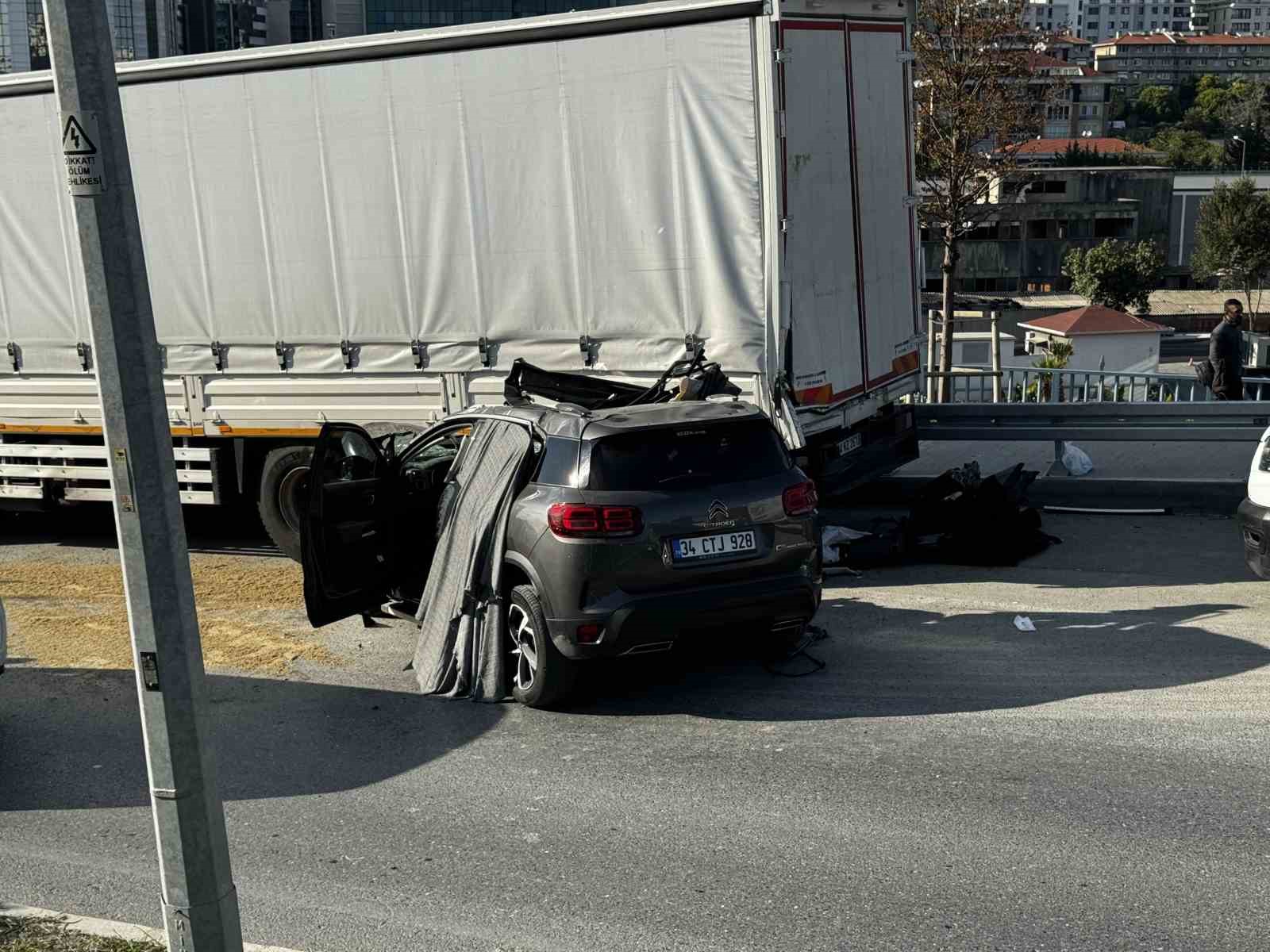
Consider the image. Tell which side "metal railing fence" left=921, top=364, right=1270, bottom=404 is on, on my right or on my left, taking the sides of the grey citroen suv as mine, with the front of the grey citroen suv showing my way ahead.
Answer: on my right

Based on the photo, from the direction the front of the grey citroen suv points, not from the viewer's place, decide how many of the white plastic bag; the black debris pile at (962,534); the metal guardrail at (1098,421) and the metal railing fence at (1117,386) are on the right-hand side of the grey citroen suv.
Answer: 4

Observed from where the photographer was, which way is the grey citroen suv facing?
facing away from the viewer and to the left of the viewer

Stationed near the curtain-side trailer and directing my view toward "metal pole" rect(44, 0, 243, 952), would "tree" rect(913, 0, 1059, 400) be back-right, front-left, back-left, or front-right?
back-left

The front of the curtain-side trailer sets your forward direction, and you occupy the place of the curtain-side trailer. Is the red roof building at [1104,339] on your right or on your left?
on your right

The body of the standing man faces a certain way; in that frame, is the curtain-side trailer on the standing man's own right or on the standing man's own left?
on the standing man's own right

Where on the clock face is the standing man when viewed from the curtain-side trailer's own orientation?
The standing man is roughly at 4 o'clock from the curtain-side trailer.

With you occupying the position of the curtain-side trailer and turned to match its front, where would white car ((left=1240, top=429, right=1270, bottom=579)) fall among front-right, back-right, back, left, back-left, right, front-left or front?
back

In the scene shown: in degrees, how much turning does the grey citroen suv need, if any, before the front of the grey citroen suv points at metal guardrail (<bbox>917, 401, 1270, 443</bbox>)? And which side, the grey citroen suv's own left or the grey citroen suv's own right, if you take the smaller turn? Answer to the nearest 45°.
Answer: approximately 90° to the grey citroen suv's own right

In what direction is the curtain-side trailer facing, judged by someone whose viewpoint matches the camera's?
facing away from the viewer and to the left of the viewer

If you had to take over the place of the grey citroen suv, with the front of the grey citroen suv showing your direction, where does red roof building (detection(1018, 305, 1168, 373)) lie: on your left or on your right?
on your right

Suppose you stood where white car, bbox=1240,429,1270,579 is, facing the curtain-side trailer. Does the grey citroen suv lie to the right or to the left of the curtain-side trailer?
left
